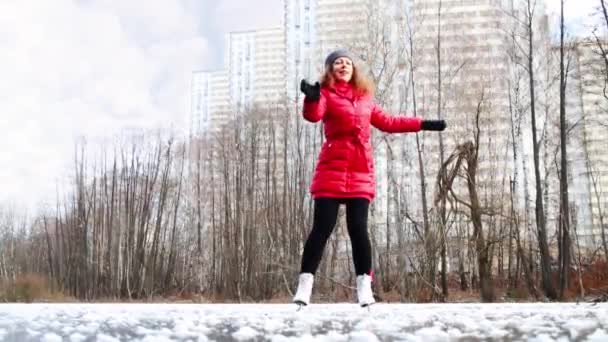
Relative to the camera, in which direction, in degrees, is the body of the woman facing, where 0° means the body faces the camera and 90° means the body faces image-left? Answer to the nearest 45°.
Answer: approximately 0°

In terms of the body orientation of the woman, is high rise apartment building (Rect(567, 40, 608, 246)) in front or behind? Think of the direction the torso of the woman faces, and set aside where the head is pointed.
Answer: behind
